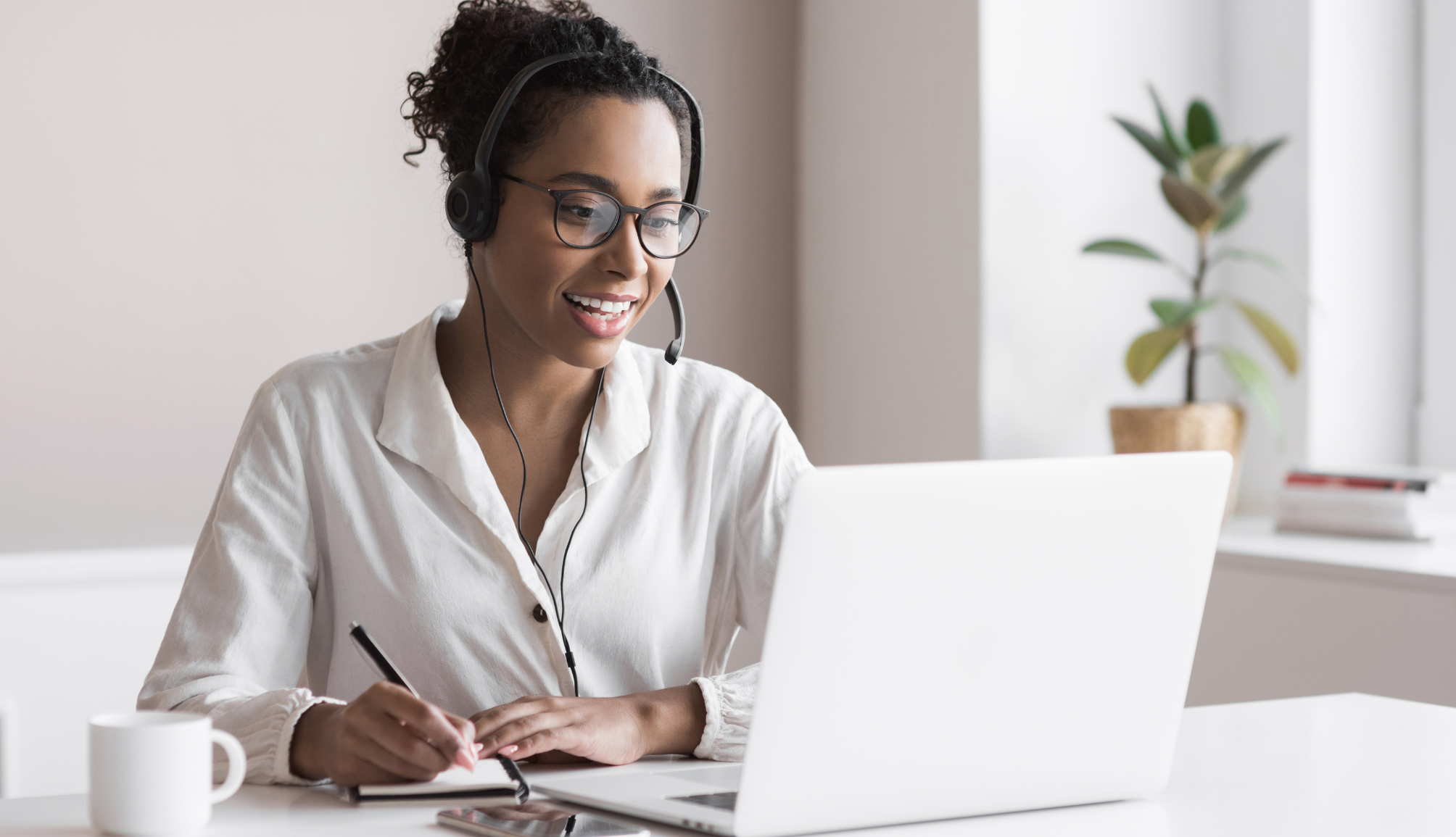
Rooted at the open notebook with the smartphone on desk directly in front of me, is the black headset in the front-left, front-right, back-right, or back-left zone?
back-left

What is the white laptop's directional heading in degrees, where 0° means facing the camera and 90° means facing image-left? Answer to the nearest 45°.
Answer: approximately 135°

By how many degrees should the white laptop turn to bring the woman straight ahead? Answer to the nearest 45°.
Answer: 0° — it already faces them

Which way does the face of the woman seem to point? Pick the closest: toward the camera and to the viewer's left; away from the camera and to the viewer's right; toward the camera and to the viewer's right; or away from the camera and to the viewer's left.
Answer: toward the camera and to the viewer's right

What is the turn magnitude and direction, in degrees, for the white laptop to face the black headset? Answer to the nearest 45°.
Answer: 0° — it already faces it
